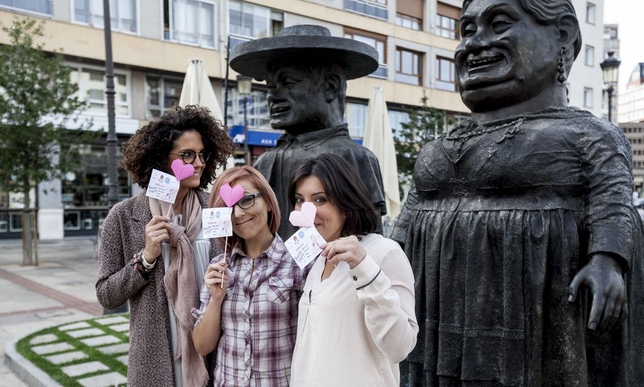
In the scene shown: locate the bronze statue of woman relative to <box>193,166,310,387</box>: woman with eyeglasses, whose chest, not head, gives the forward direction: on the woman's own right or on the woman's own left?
on the woman's own left

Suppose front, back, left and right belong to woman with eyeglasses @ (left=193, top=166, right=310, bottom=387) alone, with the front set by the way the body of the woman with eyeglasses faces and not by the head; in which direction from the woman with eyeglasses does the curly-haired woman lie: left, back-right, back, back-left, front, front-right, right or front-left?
back-right

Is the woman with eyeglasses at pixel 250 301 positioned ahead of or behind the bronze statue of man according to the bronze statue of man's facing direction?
ahead

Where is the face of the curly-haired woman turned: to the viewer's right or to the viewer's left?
to the viewer's right

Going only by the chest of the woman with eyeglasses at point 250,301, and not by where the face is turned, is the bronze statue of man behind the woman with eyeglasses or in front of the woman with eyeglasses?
behind

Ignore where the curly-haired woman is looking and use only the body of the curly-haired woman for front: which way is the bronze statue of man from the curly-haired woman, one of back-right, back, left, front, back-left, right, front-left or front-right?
left

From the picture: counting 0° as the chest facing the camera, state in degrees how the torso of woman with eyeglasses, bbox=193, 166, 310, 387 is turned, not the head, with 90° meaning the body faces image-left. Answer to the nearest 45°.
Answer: approximately 0°

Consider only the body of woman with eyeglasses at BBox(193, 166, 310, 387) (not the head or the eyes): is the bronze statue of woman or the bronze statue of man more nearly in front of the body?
the bronze statue of woman
